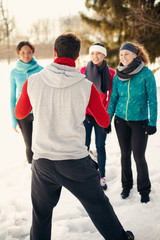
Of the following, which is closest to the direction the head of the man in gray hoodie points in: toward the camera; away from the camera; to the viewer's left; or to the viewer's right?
away from the camera

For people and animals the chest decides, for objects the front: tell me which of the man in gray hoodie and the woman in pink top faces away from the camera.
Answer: the man in gray hoodie

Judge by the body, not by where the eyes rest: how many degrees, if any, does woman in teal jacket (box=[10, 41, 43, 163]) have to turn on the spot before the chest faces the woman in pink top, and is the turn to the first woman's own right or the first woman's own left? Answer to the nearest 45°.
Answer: approximately 45° to the first woman's own left

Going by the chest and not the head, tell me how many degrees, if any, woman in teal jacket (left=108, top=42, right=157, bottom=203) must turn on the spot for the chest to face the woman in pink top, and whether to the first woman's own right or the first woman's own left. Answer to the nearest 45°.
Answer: approximately 90° to the first woman's own right

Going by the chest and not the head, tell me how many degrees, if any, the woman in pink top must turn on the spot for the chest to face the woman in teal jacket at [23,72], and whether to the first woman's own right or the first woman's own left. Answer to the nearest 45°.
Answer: approximately 90° to the first woman's own right

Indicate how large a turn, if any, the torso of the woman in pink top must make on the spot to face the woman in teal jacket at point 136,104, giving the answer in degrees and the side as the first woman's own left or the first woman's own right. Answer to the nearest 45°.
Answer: approximately 45° to the first woman's own left

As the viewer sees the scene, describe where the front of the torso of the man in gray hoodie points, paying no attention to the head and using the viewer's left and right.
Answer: facing away from the viewer

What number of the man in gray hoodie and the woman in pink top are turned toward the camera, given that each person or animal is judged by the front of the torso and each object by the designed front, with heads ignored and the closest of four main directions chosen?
1

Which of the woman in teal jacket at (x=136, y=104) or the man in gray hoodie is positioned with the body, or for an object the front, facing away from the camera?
the man in gray hoodie
